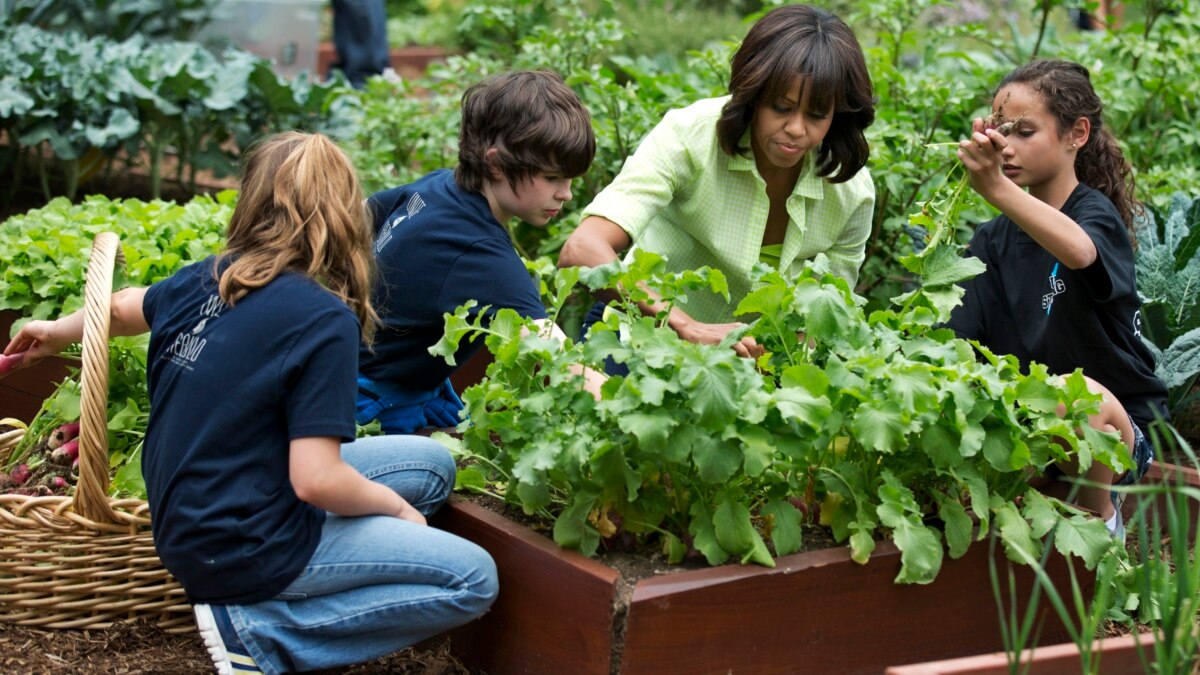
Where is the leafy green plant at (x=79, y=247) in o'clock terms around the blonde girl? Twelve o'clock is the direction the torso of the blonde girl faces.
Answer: The leafy green plant is roughly at 10 o'clock from the blonde girl.

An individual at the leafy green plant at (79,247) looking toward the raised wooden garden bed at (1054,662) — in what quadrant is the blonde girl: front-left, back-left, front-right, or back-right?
front-right

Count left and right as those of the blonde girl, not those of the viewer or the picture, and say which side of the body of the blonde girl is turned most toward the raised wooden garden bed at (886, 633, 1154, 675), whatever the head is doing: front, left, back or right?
right

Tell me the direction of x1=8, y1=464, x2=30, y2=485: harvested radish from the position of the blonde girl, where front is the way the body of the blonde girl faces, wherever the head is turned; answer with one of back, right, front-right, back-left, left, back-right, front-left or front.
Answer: left

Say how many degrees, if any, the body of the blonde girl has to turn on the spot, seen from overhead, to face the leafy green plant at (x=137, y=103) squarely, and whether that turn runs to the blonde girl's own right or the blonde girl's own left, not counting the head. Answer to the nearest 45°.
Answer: approximately 45° to the blonde girl's own left

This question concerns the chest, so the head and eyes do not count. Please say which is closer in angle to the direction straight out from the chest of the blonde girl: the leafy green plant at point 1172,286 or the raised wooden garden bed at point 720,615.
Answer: the leafy green plant

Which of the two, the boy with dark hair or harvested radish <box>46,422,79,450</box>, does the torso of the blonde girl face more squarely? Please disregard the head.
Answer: the boy with dark hair

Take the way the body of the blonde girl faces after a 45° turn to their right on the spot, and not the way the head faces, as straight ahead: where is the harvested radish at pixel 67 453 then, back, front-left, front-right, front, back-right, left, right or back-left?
back-left

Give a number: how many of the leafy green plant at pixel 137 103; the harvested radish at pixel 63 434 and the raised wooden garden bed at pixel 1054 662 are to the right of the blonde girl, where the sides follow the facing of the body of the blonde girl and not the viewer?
1

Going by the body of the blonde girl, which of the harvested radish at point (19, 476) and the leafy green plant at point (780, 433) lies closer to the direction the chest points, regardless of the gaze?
the leafy green plant

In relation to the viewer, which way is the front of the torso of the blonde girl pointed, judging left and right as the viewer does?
facing away from the viewer and to the right of the viewer

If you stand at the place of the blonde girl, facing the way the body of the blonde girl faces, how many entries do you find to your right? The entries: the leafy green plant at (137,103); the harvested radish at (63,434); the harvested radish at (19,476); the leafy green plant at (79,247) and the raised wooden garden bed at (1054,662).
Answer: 1

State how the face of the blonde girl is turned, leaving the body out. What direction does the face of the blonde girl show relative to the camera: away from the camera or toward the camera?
away from the camera

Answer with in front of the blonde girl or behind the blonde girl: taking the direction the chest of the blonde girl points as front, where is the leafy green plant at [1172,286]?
in front

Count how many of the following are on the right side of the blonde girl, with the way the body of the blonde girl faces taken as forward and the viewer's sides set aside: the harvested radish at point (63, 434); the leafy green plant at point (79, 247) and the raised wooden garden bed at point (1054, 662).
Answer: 1

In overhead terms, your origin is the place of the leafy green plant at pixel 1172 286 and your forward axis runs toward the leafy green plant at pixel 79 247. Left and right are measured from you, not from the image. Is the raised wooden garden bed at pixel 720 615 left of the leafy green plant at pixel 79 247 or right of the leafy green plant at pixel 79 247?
left
